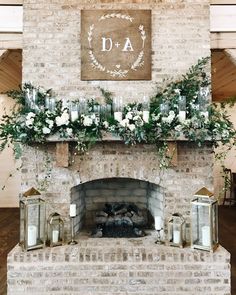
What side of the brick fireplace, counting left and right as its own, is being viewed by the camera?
front
